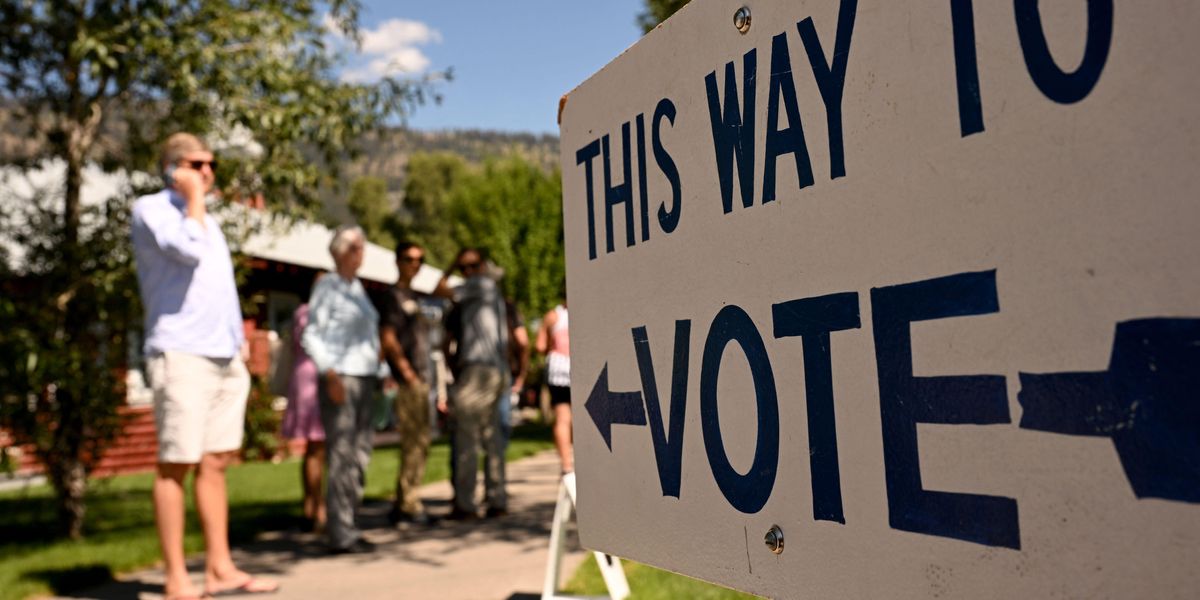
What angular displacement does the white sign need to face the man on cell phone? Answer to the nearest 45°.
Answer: approximately 90° to its right

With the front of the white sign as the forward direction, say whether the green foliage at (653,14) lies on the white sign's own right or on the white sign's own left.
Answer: on the white sign's own right

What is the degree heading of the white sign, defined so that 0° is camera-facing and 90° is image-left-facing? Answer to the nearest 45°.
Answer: approximately 45°
